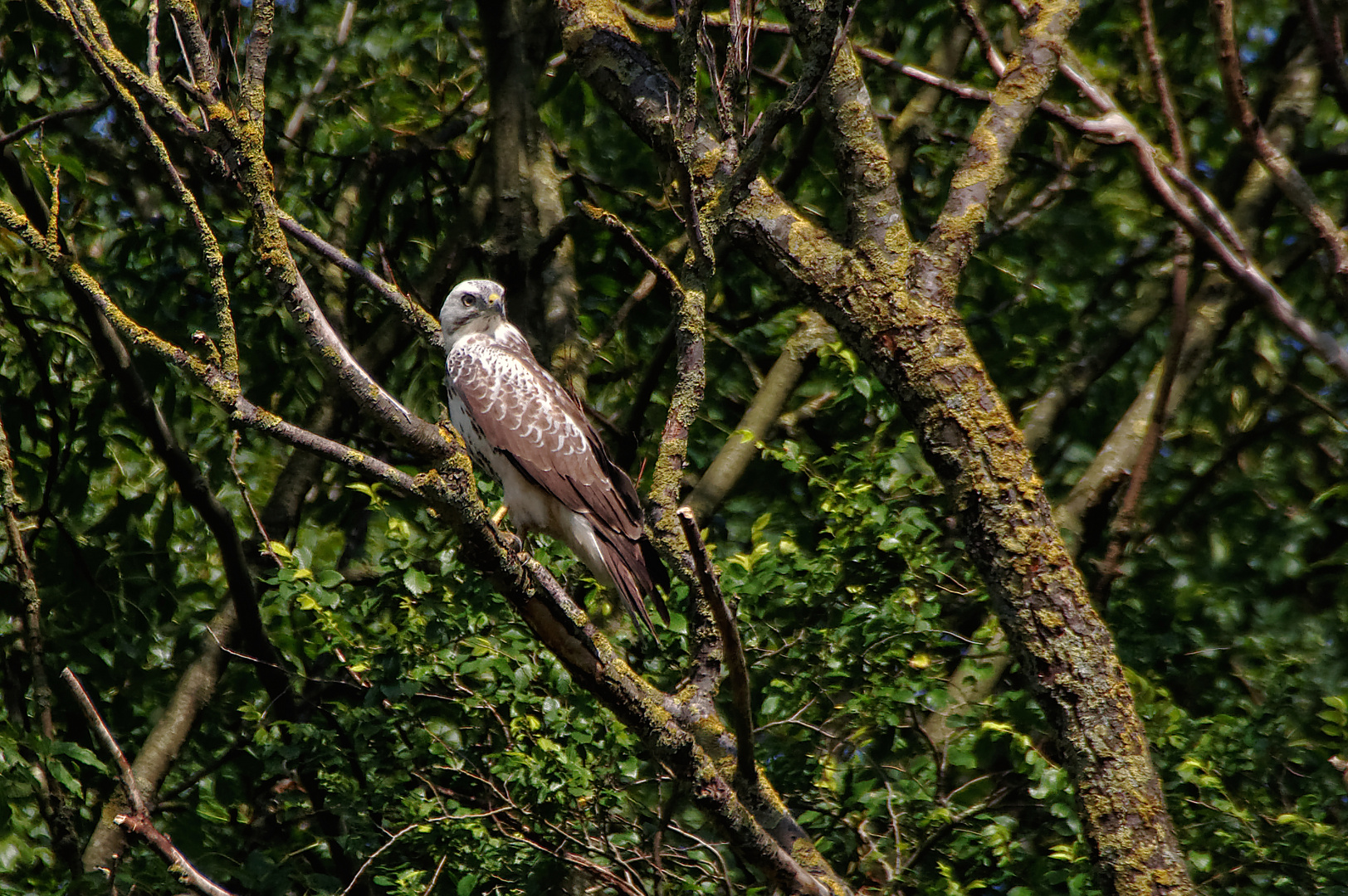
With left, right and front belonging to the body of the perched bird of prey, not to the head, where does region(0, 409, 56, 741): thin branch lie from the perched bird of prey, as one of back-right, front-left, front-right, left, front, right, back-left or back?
front

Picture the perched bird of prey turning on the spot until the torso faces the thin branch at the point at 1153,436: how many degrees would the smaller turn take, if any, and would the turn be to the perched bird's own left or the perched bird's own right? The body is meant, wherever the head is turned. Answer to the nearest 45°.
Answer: approximately 180°

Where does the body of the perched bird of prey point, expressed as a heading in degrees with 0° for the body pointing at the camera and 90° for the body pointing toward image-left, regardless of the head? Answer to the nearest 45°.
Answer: approximately 90°
